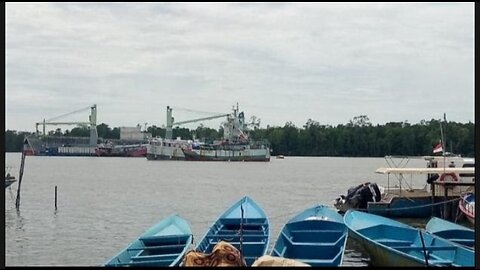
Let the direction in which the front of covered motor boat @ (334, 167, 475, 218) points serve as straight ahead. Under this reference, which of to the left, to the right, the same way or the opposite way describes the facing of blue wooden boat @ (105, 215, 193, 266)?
to the left

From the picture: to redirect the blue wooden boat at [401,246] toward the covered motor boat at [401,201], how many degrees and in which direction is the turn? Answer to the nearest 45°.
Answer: approximately 45° to its right

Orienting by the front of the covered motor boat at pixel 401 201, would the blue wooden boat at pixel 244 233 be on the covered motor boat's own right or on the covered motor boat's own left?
on the covered motor boat's own right

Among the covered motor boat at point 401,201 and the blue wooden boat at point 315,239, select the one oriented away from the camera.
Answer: the blue wooden boat

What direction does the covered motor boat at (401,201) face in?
to the viewer's right

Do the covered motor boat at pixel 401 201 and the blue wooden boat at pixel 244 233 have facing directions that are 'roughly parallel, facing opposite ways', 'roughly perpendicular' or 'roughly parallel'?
roughly perpendicular

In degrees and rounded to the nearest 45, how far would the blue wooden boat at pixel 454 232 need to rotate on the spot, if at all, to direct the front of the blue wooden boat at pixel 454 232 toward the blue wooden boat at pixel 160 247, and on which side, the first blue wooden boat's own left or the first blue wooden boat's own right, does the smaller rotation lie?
approximately 90° to the first blue wooden boat's own left

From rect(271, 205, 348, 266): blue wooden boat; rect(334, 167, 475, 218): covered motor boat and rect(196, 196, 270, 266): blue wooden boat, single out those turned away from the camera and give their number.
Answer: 2

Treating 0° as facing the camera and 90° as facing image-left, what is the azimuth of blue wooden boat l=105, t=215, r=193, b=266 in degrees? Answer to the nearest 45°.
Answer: approximately 225°

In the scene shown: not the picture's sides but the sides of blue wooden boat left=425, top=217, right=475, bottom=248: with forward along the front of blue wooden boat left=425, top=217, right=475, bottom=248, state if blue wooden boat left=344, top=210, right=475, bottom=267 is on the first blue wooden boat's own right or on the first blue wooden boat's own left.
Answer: on the first blue wooden boat's own left

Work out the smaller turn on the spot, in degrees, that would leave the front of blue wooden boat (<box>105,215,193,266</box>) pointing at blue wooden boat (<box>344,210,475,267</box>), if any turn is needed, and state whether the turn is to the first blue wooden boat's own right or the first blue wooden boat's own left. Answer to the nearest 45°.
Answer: approximately 45° to the first blue wooden boat's own right

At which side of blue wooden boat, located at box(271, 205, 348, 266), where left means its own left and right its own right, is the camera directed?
back

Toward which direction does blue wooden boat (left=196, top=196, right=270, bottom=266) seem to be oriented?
away from the camera

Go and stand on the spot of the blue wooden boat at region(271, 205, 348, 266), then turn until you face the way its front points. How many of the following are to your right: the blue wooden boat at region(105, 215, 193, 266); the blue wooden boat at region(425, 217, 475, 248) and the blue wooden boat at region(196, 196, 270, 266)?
1

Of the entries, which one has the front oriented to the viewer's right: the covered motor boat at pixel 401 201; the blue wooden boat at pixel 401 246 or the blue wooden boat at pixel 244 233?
the covered motor boat
